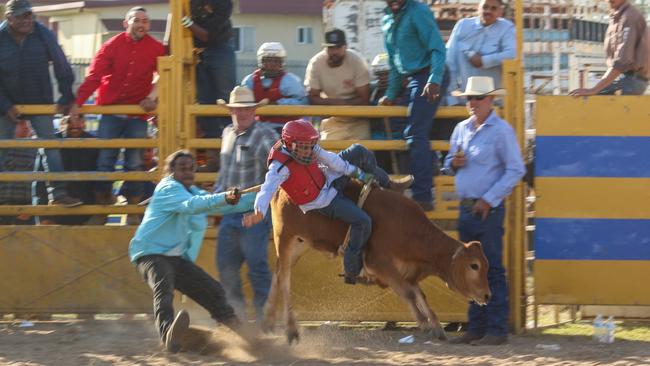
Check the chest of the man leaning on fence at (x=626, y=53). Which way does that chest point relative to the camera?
to the viewer's left

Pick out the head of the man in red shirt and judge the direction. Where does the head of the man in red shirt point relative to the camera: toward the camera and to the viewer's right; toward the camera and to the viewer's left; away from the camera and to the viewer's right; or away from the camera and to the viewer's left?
toward the camera and to the viewer's right

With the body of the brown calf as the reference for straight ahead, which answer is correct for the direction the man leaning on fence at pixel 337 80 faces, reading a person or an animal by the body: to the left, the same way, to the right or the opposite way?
to the right

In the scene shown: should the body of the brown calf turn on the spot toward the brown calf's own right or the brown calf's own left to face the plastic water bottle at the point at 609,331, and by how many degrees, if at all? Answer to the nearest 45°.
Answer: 0° — it already faces it

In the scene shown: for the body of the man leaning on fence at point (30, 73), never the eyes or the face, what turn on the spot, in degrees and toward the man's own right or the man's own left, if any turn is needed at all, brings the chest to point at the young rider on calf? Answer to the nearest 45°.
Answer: approximately 45° to the man's own left

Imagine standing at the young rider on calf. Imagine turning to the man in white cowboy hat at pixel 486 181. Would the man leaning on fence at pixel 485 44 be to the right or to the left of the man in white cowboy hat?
left

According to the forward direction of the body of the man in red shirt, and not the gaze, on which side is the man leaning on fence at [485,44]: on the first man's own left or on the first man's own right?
on the first man's own left

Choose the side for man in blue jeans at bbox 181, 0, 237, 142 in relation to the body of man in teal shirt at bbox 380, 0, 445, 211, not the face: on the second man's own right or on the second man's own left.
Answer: on the second man's own right
